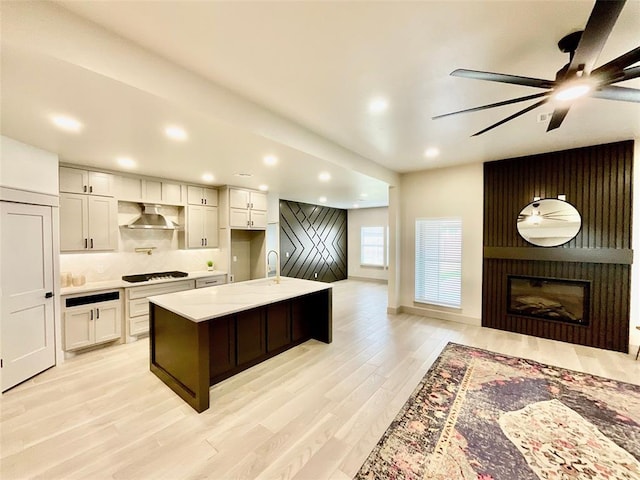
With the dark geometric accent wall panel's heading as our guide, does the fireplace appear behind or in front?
in front

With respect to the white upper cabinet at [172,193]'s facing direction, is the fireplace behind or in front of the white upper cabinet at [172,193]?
in front

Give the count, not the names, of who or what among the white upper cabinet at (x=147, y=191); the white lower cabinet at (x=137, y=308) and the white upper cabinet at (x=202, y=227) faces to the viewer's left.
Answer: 0

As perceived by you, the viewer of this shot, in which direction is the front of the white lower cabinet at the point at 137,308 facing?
facing the viewer and to the right of the viewer

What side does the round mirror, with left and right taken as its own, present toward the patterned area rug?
front

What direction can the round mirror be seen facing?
toward the camera

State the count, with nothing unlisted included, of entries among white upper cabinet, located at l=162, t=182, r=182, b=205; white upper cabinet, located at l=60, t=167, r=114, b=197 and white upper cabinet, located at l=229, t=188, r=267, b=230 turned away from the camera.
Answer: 0

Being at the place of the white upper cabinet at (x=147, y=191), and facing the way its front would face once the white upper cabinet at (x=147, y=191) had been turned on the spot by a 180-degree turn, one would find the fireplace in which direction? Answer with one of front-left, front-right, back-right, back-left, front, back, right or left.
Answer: back
